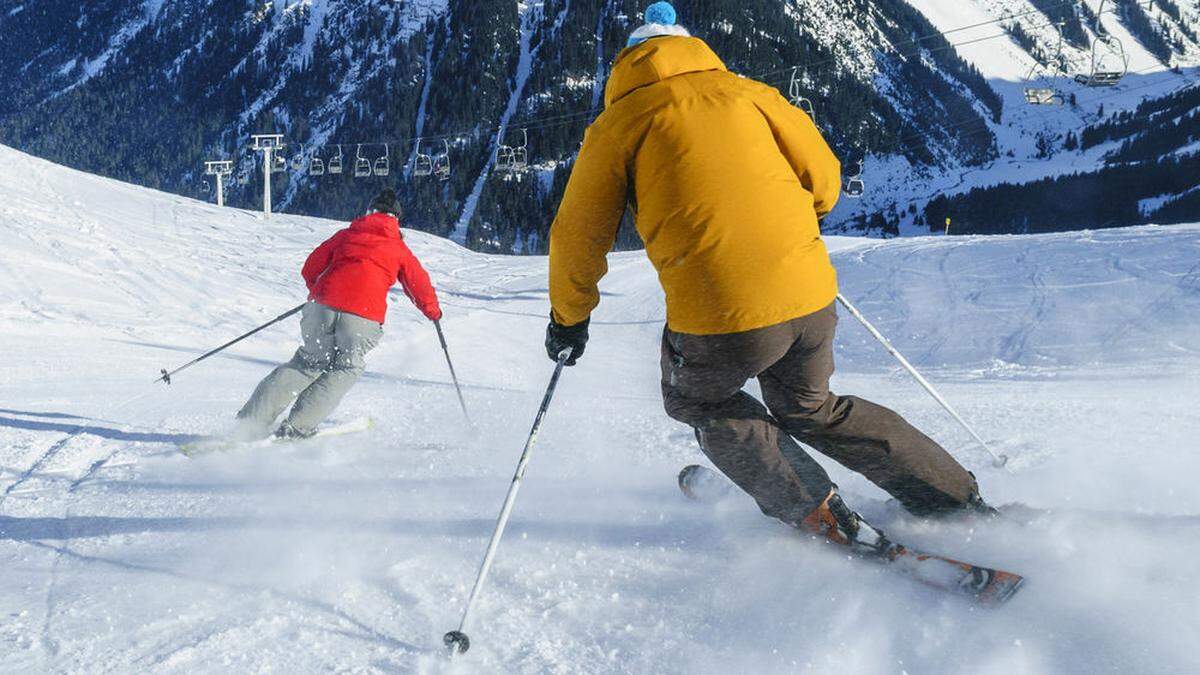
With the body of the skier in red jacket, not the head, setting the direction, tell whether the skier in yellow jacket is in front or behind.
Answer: behind

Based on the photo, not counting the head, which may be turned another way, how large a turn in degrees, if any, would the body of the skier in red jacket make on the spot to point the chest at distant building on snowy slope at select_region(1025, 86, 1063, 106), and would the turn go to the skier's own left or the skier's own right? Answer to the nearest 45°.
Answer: approximately 45° to the skier's own right

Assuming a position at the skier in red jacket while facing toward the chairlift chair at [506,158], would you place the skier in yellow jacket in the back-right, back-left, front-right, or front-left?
back-right

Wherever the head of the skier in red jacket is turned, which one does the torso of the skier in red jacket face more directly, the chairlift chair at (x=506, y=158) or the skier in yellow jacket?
the chairlift chair

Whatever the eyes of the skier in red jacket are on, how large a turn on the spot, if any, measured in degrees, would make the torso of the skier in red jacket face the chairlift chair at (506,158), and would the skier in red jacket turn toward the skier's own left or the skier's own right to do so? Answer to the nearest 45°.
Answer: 0° — they already face it

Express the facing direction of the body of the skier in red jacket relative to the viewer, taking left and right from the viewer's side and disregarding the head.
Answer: facing away from the viewer

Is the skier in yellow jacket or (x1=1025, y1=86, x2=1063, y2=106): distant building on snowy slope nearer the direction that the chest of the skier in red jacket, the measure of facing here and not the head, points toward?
the distant building on snowy slope

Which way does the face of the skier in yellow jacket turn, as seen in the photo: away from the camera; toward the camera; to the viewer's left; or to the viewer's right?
away from the camera
